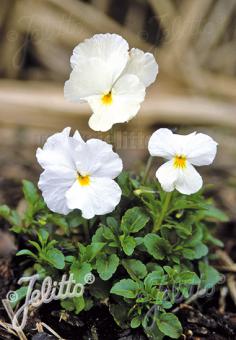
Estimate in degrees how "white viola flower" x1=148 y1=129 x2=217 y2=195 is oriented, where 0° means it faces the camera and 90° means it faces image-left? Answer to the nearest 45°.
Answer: approximately 0°
